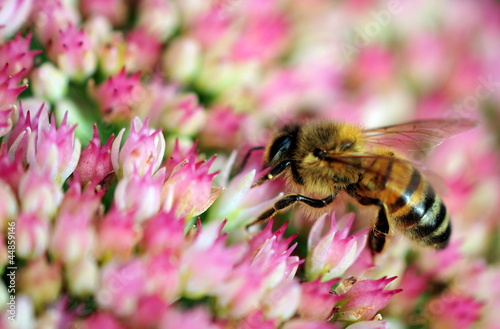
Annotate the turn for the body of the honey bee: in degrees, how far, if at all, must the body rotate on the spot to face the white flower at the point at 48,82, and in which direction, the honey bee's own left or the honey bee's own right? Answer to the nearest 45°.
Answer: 0° — it already faces it

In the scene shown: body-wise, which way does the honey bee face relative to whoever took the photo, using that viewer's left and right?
facing to the left of the viewer

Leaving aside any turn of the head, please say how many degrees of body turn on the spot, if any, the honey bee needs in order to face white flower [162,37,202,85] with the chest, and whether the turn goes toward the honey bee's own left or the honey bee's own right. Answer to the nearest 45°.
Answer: approximately 45° to the honey bee's own right
